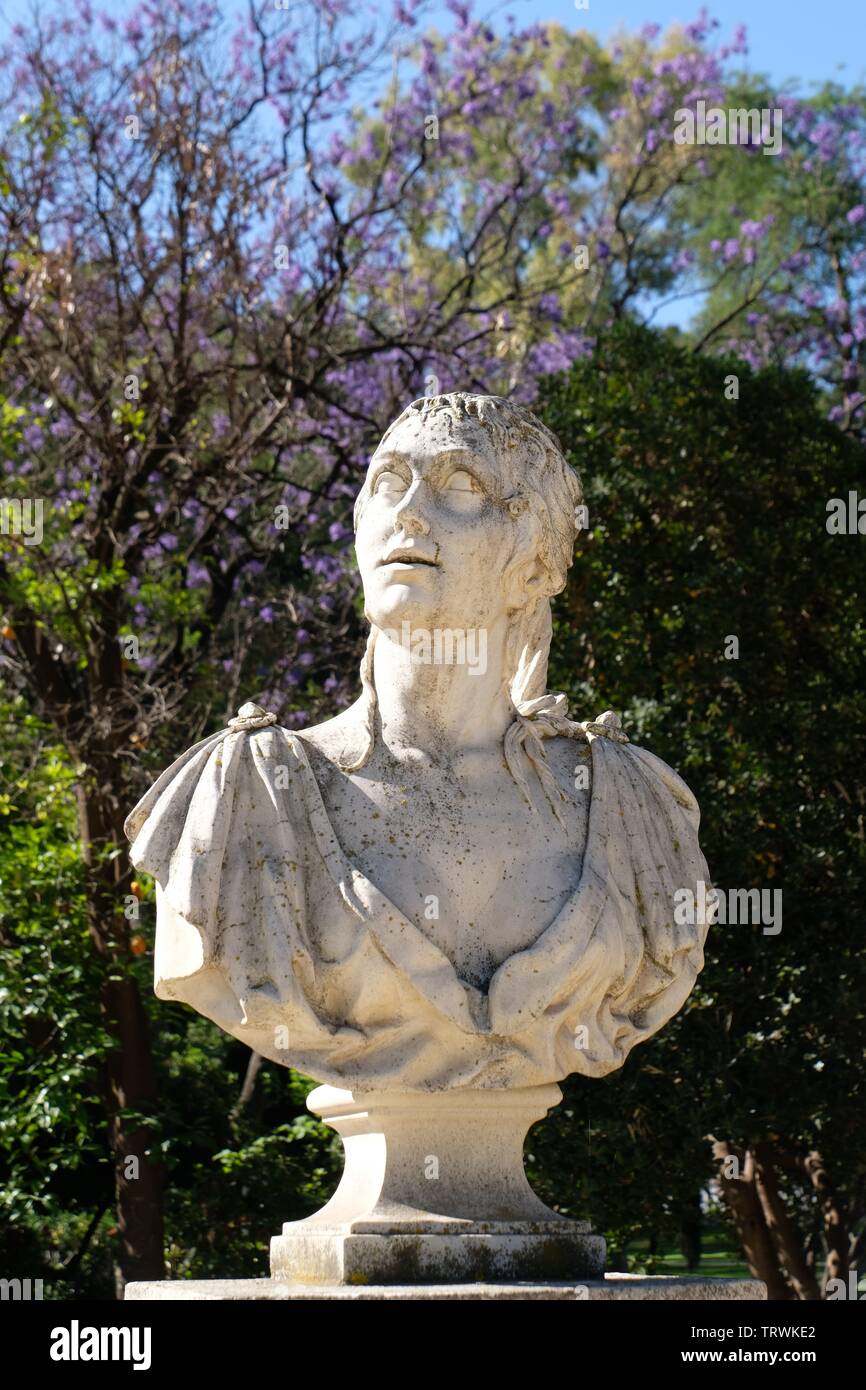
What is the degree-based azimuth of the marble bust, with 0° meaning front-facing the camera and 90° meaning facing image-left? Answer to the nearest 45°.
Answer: approximately 0°

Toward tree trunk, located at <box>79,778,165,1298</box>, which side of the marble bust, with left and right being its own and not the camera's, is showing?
back

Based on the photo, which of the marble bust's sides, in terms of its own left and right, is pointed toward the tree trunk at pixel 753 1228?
back
